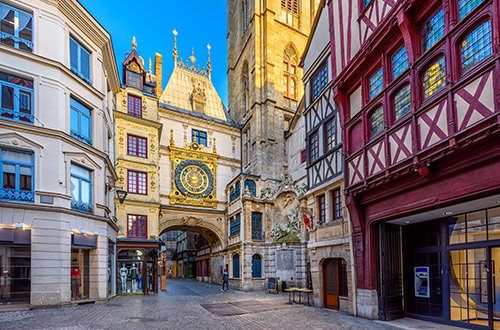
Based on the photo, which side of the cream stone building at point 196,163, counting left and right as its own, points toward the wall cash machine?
front

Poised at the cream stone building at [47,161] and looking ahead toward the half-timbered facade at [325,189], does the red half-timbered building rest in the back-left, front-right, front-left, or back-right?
front-right

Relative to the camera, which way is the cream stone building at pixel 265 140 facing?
toward the camera

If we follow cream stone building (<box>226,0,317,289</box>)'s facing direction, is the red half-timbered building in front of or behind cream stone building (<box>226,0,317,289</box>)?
in front

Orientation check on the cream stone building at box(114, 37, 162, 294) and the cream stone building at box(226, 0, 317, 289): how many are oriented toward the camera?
2

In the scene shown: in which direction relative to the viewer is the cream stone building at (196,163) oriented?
toward the camera

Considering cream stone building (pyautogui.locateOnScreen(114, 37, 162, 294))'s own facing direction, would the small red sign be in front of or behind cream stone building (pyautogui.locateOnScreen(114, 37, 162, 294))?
in front

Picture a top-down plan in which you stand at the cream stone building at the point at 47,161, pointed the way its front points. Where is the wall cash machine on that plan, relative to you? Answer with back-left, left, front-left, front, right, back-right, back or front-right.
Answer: front

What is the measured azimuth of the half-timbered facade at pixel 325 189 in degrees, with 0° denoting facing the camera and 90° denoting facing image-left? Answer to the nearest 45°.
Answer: approximately 45°
